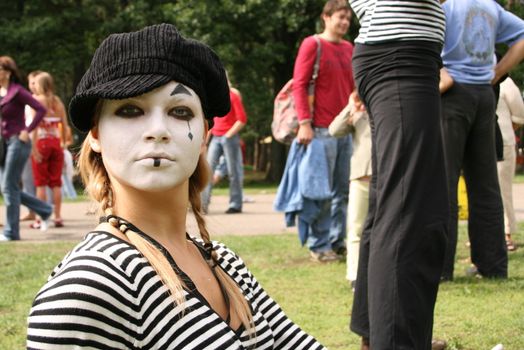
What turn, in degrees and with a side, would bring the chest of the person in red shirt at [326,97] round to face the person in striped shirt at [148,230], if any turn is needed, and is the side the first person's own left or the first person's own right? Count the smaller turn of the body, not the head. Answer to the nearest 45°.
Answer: approximately 45° to the first person's own right

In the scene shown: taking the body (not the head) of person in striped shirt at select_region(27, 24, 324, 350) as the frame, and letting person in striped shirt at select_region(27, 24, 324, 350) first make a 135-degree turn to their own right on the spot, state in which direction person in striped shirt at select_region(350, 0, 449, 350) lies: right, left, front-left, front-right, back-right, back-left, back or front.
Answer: back-right

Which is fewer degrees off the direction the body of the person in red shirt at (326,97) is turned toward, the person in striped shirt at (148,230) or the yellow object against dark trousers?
the person in striped shirt

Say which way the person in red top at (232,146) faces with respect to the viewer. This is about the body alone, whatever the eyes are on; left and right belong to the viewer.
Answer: facing the viewer and to the left of the viewer

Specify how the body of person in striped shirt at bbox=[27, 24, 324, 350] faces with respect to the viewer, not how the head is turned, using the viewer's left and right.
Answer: facing the viewer and to the right of the viewer

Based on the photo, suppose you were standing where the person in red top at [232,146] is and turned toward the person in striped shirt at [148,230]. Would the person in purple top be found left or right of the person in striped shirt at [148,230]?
right

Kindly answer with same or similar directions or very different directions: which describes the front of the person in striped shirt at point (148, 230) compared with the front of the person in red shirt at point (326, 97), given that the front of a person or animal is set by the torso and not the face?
same or similar directions
